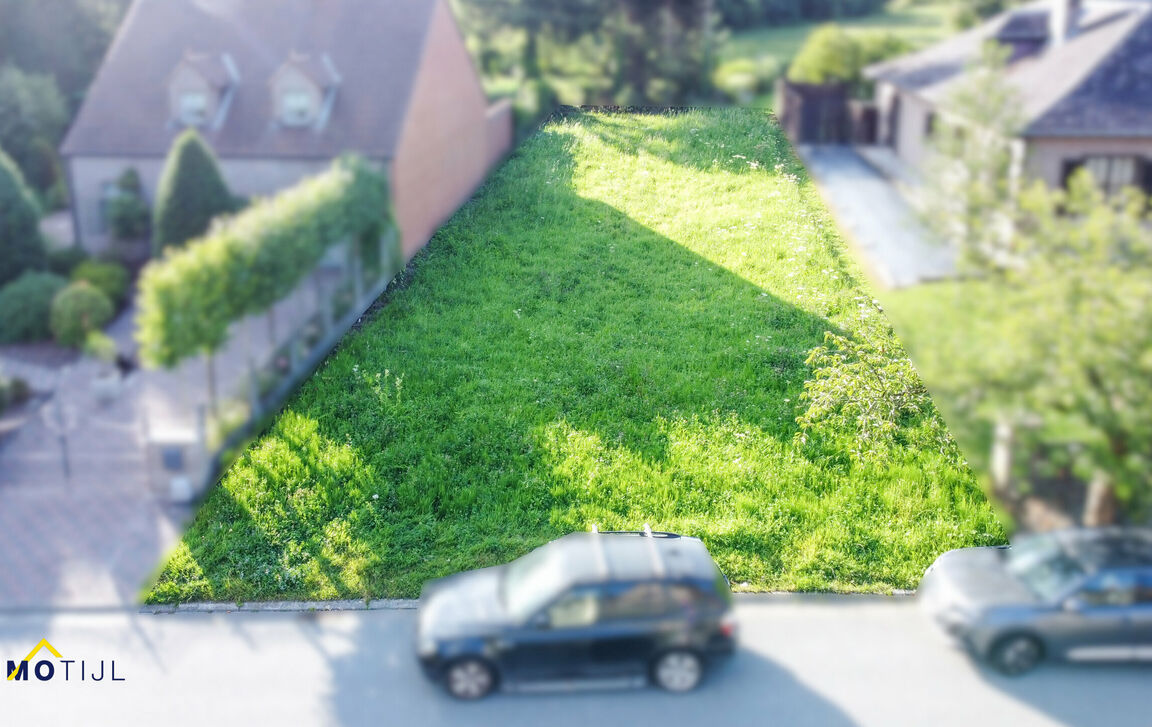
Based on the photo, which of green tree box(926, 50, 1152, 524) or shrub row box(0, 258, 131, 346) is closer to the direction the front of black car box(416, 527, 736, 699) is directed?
the shrub row

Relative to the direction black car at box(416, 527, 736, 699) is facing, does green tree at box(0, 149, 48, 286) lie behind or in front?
in front

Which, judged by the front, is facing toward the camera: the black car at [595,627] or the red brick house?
the red brick house

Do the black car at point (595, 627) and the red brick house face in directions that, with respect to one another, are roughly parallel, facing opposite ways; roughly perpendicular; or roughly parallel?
roughly perpendicular

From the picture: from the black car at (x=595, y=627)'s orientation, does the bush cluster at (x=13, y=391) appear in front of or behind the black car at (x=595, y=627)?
in front

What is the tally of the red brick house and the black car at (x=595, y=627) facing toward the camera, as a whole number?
1

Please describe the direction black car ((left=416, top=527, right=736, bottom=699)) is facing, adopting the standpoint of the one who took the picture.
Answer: facing to the left of the viewer

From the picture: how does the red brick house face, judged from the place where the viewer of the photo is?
facing the viewer
